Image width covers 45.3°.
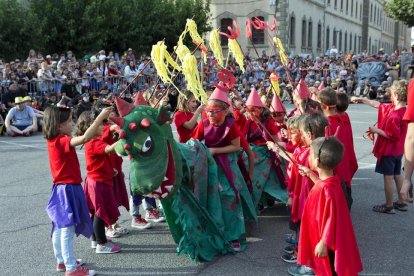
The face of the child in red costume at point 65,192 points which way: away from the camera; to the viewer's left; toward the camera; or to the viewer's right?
to the viewer's right

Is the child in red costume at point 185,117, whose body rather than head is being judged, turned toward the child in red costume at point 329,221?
no

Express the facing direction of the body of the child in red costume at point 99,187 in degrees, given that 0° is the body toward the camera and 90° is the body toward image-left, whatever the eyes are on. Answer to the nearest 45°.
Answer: approximately 270°

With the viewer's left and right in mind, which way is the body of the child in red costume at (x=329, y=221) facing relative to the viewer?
facing to the left of the viewer

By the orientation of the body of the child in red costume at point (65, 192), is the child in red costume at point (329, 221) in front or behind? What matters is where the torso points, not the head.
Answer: in front

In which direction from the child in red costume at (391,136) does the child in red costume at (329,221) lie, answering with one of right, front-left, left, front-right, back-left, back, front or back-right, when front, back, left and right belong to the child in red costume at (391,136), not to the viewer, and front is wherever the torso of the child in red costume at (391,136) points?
left

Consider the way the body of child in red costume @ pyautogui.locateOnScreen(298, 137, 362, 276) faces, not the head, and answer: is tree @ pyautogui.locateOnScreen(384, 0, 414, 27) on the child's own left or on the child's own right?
on the child's own right

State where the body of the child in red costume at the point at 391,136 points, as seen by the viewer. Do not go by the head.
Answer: to the viewer's left

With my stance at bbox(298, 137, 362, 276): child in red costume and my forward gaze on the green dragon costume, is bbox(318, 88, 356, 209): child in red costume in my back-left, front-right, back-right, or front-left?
front-right

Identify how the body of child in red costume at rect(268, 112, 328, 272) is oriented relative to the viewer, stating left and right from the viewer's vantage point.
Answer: facing to the left of the viewer

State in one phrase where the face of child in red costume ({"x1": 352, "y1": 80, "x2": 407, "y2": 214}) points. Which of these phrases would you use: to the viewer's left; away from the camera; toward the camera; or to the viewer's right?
to the viewer's left

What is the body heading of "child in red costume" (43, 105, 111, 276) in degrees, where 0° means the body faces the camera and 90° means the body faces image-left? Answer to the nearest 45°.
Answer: approximately 270°
